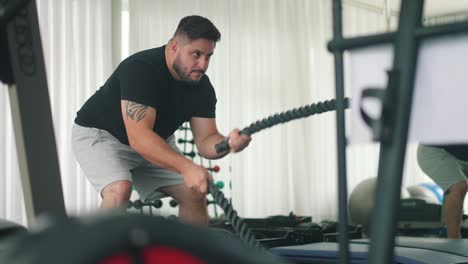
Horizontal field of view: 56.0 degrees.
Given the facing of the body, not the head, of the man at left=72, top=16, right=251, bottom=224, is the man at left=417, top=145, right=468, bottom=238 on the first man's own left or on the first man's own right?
on the first man's own left

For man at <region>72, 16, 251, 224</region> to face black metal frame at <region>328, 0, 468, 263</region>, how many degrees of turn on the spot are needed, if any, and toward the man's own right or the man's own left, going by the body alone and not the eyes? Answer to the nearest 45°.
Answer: approximately 45° to the man's own right

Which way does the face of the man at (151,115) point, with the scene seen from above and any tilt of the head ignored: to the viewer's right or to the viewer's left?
to the viewer's right

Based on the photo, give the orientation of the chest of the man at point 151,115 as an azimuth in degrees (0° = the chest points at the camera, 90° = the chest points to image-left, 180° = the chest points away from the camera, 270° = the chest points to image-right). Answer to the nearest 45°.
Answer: approximately 315°
